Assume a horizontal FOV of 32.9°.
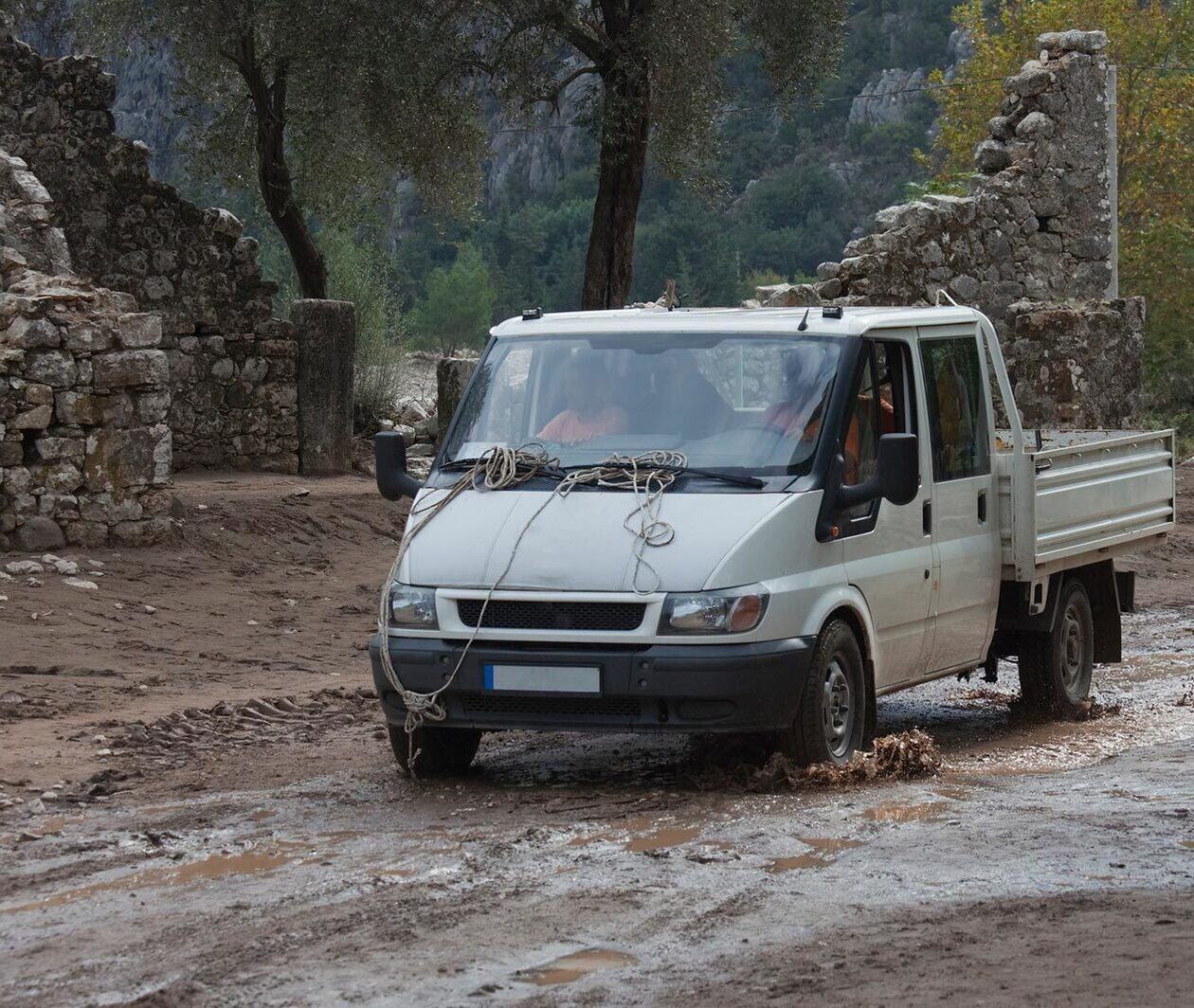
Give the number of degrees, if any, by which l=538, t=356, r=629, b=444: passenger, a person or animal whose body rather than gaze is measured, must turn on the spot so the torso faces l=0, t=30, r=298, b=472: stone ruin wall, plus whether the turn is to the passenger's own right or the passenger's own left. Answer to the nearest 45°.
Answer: approximately 135° to the passenger's own right

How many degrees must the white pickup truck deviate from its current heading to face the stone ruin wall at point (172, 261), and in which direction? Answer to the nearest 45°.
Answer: approximately 90° to its right

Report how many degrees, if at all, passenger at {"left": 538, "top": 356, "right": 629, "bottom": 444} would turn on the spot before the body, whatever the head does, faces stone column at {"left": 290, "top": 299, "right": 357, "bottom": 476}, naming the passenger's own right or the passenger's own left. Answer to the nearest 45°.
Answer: approximately 135° to the passenger's own right

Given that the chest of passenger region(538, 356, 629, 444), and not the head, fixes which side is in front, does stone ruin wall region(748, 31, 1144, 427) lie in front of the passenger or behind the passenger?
behind

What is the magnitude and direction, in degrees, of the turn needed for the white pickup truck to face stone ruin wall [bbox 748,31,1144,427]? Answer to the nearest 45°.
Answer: approximately 135° to its right

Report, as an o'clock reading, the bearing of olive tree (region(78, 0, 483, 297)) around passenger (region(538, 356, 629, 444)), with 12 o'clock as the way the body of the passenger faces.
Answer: The olive tree is roughly at 4 o'clock from the passenger.

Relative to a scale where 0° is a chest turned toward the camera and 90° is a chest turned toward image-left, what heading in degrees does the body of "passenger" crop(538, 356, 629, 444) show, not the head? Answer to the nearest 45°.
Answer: approximately 45°

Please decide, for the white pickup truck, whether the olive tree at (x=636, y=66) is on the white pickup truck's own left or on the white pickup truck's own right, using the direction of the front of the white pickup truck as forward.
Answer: on the white pickup truck's own right

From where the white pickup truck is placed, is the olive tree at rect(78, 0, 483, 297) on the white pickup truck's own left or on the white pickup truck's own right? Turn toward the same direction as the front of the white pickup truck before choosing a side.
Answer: on the white pickup truck's own right

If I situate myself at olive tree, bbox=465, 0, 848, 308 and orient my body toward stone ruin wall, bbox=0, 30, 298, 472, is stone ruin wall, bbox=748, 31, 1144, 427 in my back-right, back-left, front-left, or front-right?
back-left

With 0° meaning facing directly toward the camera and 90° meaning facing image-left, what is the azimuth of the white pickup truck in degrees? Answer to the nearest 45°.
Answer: approximately 45°

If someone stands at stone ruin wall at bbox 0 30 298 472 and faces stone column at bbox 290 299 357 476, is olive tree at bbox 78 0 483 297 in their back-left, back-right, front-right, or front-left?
front-left

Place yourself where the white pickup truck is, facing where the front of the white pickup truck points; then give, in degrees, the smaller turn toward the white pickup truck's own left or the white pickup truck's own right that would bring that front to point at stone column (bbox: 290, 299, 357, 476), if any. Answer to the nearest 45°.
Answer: approximately 135° to the white pickup truck's own right

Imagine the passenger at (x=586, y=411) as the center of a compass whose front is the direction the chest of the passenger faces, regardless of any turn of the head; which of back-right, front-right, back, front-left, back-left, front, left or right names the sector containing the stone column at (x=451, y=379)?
back-right
